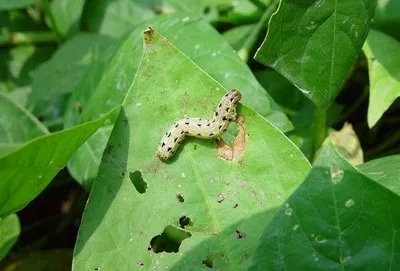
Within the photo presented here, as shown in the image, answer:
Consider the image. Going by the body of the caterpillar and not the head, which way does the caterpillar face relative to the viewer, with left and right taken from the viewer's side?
facing away from the viewer and to the right of the viewer

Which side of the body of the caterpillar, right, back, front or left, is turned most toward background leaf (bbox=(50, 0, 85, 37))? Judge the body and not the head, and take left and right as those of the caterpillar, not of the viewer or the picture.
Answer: left

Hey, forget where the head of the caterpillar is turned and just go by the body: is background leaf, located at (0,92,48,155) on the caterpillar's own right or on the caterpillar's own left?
on the caterpillar's own left

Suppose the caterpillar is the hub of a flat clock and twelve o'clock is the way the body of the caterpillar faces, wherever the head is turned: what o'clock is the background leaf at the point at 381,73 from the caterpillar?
The background leaf is roughly at 12 o'clock from the caterpillar.
